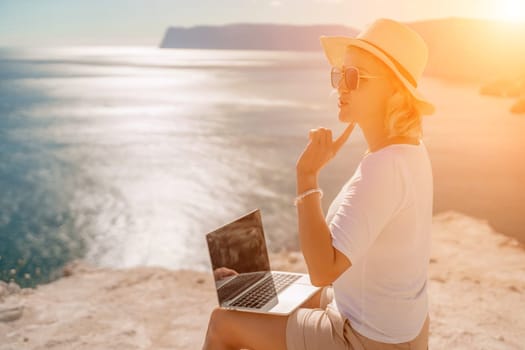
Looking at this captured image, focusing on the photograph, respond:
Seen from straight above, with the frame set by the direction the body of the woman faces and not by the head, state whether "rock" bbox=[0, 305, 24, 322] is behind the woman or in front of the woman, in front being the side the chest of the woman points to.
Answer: in front

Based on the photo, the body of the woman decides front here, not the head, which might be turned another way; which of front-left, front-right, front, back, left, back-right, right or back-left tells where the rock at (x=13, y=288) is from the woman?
front-right

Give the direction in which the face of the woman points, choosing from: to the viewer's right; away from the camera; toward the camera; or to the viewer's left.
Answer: to the viewer's left

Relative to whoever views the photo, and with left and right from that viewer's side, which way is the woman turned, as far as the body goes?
facing to the left of the viewer
